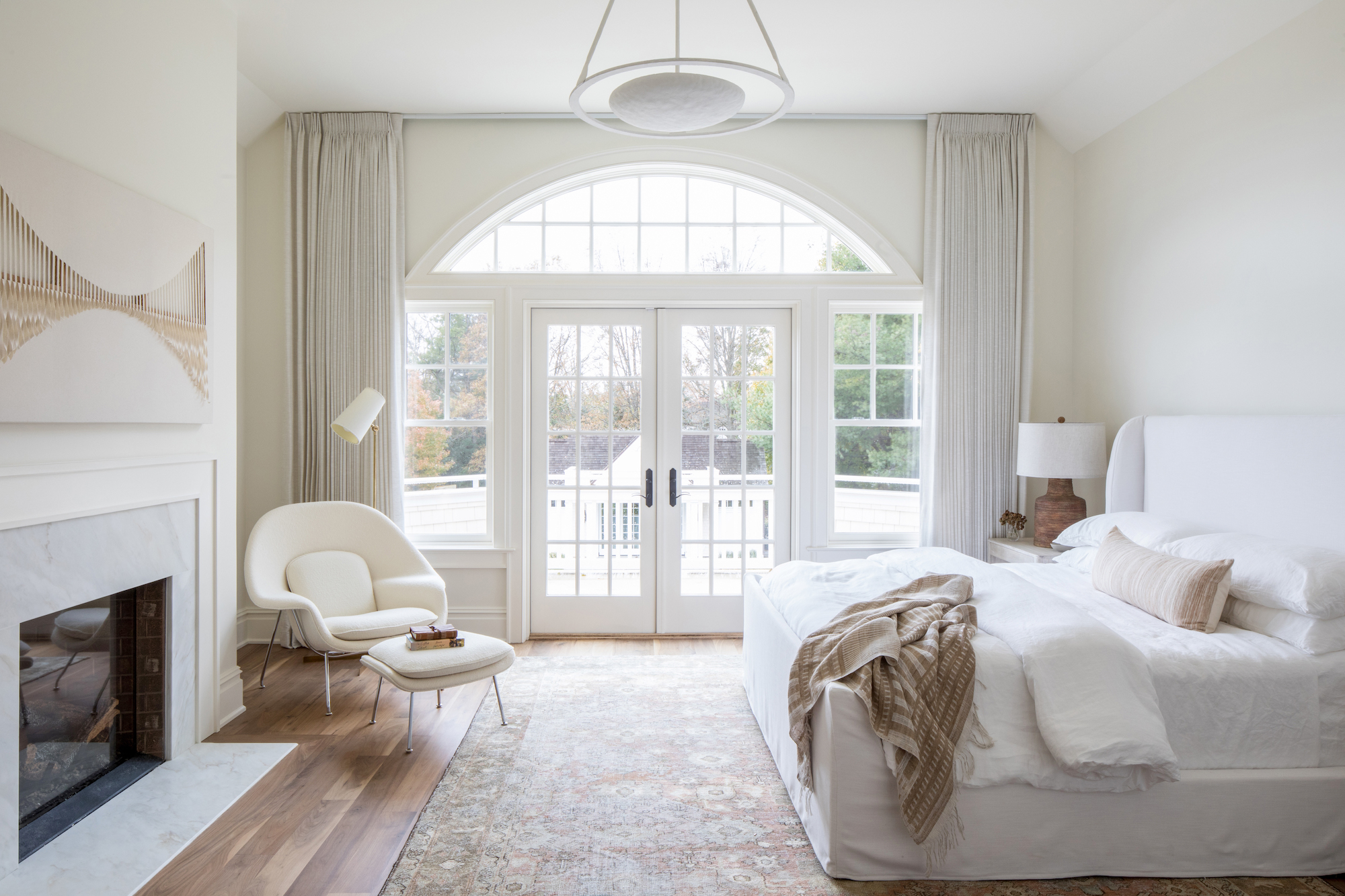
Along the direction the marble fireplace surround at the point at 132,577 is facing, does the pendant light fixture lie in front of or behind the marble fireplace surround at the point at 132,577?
in front

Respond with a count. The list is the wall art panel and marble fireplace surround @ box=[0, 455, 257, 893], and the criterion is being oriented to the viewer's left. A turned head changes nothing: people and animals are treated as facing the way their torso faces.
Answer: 0

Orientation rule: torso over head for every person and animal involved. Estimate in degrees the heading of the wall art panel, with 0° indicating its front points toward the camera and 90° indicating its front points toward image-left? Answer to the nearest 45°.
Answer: approximately 315°

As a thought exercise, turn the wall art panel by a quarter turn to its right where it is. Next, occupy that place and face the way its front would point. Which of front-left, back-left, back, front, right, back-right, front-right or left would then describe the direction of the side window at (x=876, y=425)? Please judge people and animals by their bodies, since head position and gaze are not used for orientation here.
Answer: back-left

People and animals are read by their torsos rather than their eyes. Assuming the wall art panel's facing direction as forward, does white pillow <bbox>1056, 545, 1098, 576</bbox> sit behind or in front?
in front

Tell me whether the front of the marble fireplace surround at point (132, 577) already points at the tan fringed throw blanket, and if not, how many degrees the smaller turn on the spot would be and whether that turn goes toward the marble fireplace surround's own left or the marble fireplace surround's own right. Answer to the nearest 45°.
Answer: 0° — it already faces it

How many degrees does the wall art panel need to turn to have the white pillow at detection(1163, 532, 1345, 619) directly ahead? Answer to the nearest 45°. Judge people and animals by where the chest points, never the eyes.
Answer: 0° — it already faces it

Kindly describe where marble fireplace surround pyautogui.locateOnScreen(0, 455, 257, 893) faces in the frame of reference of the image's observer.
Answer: facing the viewer and to the right of the viewer

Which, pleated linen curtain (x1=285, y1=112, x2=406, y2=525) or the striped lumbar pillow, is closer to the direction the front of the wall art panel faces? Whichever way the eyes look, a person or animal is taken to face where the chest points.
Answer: the striped lumbar pillow

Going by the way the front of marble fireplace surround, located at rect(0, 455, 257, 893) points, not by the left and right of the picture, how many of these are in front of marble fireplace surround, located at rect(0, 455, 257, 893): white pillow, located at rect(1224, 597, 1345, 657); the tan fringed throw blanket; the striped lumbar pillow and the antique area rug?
4

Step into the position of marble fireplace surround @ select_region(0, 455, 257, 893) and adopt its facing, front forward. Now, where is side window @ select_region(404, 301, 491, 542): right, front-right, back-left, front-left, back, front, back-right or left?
left

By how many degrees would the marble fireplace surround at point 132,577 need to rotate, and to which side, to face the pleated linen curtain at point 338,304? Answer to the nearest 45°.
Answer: approximately 90° to its left

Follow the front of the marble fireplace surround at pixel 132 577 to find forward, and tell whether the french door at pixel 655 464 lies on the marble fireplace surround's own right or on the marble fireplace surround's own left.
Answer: on the marble fireplace surround's own left

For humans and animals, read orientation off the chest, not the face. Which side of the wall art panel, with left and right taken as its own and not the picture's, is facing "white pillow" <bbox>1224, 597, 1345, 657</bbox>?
front

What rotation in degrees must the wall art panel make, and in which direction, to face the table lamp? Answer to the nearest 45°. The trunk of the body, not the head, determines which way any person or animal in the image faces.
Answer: approximately 45° to its left

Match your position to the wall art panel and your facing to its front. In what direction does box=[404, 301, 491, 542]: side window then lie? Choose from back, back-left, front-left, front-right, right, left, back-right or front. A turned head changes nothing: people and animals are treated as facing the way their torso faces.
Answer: left

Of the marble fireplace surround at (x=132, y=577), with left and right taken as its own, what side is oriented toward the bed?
front
